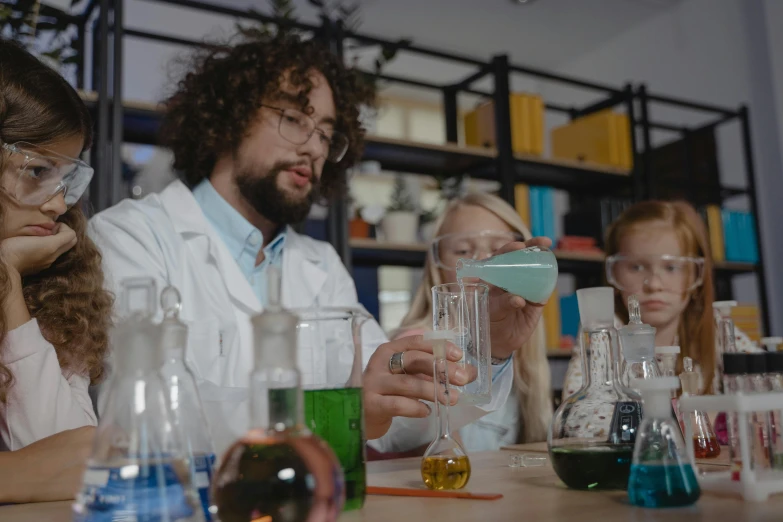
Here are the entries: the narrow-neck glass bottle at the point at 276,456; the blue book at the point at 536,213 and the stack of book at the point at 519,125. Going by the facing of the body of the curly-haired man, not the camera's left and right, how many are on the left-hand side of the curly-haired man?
2

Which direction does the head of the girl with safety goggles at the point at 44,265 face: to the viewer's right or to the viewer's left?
to the viewer's right

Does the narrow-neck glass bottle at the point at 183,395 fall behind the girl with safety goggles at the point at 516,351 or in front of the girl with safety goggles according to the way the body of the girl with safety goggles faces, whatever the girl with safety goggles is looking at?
in front

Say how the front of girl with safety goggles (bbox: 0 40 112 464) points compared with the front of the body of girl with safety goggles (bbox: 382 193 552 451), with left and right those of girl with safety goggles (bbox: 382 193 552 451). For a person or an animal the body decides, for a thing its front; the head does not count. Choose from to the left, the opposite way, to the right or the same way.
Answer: to the left

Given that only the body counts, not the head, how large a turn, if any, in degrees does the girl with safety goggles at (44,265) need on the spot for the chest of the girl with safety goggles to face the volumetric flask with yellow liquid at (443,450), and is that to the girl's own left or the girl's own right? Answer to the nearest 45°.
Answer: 0° — they already face it

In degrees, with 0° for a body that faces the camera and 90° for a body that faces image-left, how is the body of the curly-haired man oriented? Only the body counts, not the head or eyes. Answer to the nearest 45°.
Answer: approximately 315°

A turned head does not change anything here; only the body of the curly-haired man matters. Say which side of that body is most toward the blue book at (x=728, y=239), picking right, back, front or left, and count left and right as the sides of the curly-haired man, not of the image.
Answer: left

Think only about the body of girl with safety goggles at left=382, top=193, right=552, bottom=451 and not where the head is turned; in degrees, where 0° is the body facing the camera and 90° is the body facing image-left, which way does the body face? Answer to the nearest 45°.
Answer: approximately 0°

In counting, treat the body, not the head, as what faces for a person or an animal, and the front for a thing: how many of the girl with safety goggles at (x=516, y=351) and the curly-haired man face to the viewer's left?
0

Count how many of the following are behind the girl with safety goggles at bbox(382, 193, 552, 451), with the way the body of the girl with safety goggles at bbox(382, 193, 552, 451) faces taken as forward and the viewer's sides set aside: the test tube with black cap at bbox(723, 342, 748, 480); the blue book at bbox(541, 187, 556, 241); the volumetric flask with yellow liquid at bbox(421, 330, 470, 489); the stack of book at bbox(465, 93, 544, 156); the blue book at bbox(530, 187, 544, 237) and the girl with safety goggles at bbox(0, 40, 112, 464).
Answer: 3

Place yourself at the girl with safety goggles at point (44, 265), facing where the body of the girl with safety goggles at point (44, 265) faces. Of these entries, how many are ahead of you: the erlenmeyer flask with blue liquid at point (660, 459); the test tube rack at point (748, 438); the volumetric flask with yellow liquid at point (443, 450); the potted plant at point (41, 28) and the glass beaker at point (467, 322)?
4

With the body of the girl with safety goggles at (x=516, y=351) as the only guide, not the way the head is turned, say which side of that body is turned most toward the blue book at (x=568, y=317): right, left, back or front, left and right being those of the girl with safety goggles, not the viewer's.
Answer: back
